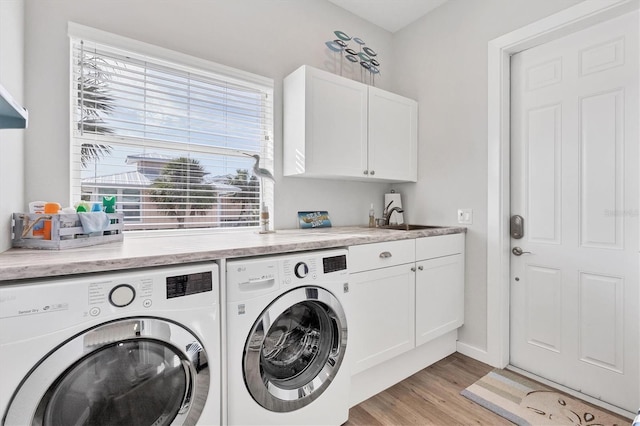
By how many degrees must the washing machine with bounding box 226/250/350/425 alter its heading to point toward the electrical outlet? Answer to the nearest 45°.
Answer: approximately 90° to its left

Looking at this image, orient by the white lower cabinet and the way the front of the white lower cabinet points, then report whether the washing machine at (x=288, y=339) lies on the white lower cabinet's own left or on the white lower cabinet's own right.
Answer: on the white lower cabinet's own right

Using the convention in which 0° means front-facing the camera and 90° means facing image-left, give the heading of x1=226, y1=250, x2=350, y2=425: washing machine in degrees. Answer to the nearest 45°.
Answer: approximately 315°

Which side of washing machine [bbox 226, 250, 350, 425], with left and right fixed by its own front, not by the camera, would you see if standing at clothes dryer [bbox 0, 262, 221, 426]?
right

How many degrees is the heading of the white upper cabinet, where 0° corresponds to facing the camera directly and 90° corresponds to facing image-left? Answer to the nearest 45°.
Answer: approximately 315°

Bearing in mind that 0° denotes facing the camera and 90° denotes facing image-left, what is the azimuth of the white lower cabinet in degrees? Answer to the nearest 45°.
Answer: approximately 315°
